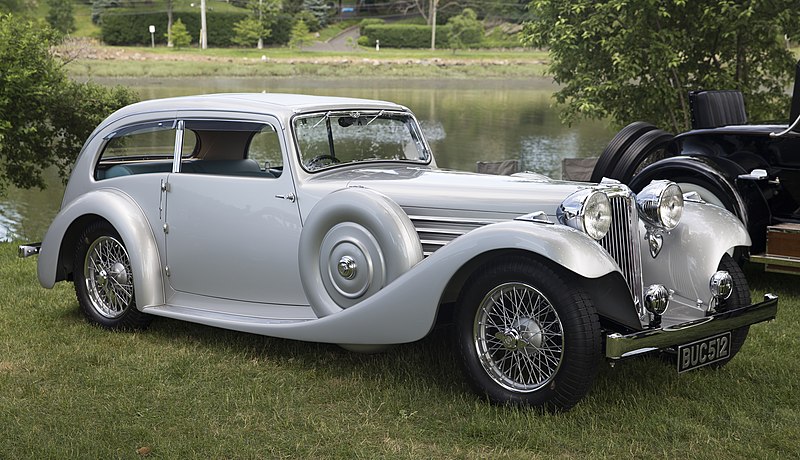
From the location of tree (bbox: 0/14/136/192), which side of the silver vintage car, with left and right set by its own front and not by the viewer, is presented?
back

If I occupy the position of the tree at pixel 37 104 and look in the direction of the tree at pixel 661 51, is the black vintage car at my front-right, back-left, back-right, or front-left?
front-right

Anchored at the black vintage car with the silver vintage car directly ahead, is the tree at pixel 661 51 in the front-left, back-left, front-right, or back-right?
back-right

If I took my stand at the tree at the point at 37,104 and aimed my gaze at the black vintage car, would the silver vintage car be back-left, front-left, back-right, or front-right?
front-right

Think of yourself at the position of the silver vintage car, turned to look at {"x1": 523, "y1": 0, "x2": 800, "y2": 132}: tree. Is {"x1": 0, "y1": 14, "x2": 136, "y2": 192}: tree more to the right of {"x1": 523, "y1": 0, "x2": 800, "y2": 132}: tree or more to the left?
left

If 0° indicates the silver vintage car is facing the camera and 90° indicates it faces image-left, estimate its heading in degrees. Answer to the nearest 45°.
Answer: approximately 315°

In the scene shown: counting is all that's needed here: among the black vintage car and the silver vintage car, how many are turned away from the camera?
0

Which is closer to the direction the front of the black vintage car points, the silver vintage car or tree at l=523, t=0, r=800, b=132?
the silver vintage car

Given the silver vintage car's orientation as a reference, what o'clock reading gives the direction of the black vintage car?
The black vintage car is roughly at 9 o'clock from the silver vintage car.

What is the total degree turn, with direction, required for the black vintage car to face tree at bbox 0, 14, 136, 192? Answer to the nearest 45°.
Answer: approximately 135° to its right

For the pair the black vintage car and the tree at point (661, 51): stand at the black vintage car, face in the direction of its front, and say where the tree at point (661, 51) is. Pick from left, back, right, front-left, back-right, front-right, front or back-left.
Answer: back-left
